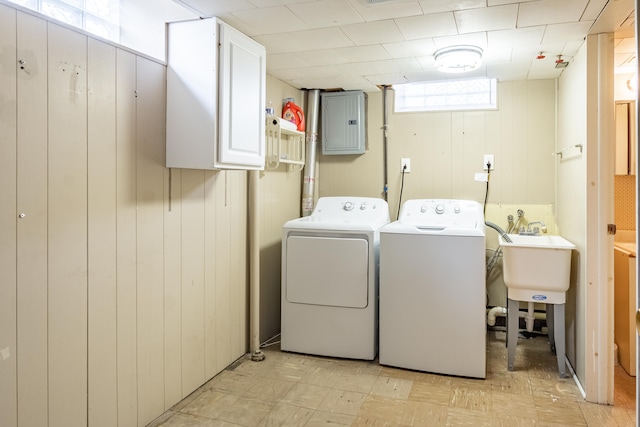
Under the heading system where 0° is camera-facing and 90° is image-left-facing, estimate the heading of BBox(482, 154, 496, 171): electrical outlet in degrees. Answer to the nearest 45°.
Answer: approximately 0°

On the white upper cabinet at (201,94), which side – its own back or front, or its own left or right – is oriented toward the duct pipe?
left

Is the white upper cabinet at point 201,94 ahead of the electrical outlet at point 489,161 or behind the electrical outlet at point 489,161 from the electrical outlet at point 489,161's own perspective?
ahead

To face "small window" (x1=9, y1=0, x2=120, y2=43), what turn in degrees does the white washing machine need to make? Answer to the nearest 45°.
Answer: approximately 45° to its right

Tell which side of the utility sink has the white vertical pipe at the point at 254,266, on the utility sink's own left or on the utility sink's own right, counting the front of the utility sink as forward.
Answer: on the utility sink's own right

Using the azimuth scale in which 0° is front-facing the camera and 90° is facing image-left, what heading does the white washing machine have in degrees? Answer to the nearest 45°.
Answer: approximately 0°

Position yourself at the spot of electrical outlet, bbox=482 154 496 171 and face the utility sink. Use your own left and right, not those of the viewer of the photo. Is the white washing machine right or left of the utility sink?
right

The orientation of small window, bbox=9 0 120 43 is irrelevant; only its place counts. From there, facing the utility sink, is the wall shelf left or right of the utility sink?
left

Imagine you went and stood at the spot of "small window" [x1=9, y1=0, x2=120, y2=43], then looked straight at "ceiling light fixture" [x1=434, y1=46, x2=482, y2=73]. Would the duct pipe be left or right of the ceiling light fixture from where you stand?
left

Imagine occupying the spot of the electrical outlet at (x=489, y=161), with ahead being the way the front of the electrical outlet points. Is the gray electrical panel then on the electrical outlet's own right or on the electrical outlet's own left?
on the electrical outlet's own right

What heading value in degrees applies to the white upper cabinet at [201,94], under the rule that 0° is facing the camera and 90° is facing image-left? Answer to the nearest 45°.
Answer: approximately 315°
